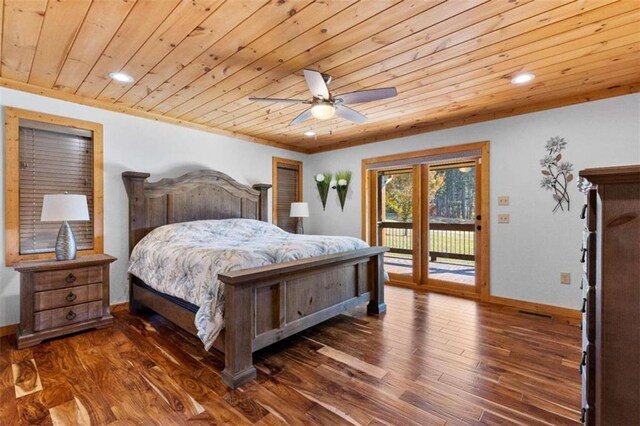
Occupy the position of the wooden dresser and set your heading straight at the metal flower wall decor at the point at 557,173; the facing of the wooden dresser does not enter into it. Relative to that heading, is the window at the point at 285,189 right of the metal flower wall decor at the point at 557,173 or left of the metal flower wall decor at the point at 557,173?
left

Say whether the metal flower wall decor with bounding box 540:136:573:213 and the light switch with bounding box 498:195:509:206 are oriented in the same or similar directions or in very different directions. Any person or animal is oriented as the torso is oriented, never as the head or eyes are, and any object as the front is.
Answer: same or similar directions

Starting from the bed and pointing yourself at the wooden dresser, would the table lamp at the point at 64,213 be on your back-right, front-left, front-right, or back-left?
back-right

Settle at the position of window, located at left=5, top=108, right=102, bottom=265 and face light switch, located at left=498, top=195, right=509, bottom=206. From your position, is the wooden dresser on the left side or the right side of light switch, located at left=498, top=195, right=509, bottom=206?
right

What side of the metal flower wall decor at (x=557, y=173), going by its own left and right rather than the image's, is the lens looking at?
front

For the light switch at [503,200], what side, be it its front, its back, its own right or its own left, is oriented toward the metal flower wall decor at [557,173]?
left

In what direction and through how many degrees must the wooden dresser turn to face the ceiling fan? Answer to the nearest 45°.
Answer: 0° — it already faces it

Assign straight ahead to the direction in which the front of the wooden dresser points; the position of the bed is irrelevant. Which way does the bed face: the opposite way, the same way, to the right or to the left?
the opposite way

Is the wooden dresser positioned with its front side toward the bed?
yes

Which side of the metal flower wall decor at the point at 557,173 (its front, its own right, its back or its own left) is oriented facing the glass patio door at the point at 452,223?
right

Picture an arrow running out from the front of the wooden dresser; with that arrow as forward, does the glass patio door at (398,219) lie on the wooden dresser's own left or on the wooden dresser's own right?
on the wooden dresser's own right

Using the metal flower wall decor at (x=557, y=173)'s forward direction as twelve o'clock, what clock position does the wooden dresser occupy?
The wooden dresser is roughly at 12 o'clock from the metal flower wall decor.

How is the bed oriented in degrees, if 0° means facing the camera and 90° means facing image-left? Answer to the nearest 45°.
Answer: approximately 315°

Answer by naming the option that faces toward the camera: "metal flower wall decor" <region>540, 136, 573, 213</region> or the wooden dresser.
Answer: the metal flower wall decor

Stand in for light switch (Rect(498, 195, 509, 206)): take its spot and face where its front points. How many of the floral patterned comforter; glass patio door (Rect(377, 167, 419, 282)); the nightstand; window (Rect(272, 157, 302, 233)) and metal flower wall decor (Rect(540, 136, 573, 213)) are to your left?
1
